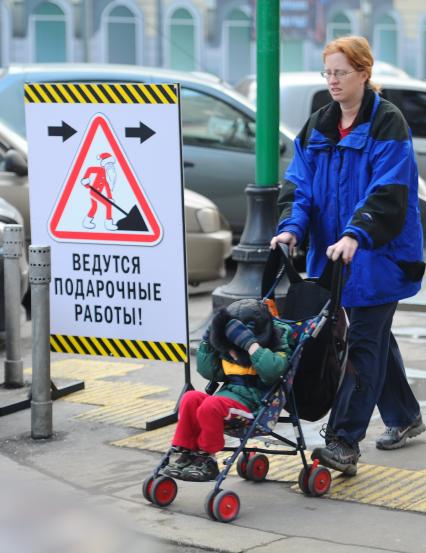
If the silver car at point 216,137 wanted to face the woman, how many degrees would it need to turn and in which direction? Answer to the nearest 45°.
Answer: approximately 90° to its right

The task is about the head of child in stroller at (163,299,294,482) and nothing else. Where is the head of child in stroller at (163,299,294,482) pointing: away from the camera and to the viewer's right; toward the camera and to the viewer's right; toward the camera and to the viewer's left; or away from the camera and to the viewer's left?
toward the camera and to the viewer's left

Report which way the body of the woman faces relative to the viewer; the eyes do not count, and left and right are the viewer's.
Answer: facing the viewer and to the left of the viewer

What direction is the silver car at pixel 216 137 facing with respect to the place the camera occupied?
facing to the right of the viewer

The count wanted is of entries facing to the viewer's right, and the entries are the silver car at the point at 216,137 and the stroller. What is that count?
1

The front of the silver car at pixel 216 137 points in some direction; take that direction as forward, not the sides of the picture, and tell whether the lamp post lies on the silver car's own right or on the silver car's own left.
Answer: on the silver car's own right

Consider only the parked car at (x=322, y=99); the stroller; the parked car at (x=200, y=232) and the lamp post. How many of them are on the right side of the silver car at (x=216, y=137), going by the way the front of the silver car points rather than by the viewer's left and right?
3

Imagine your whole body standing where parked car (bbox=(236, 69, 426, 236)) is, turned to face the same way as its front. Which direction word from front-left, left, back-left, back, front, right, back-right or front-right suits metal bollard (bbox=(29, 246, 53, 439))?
right

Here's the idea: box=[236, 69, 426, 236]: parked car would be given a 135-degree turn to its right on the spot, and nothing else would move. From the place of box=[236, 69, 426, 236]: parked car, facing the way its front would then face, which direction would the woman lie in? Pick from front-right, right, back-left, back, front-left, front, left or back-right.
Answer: front-left

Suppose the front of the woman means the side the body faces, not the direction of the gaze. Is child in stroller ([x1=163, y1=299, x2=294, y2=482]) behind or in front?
in front

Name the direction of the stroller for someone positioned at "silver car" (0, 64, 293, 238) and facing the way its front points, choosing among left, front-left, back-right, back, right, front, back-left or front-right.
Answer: right
